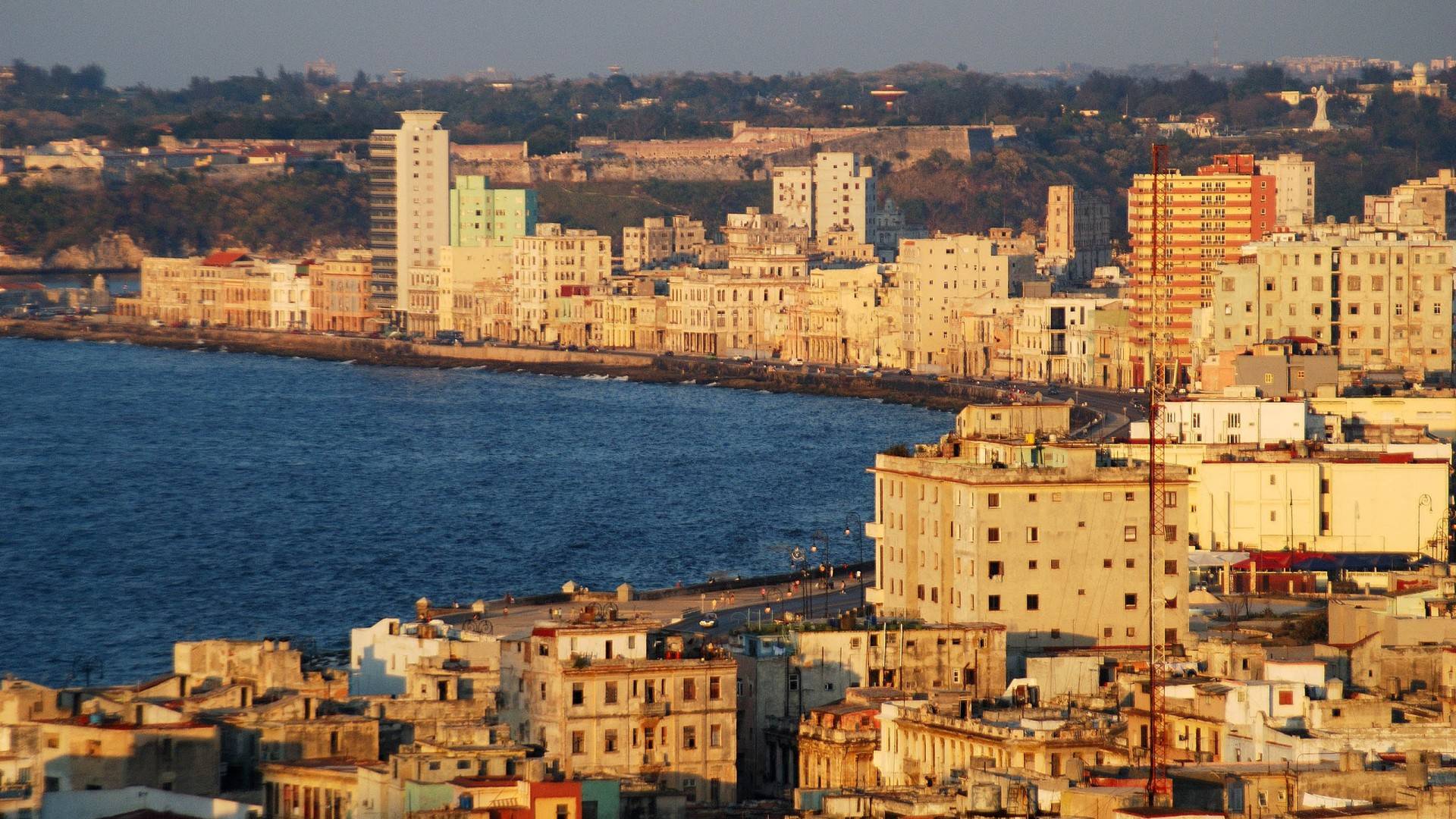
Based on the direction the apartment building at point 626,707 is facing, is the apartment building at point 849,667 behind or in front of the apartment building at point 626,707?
behind

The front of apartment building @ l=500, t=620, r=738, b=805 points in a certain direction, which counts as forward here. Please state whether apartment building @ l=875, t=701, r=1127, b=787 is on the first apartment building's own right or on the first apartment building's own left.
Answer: on the first apartment building's own left

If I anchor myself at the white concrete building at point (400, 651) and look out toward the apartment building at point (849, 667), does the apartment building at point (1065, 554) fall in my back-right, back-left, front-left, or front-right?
front-left

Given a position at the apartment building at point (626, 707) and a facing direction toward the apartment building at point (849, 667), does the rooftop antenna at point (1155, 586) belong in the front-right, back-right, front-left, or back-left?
front-right

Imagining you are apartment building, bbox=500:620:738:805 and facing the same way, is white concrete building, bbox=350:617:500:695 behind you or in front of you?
behind

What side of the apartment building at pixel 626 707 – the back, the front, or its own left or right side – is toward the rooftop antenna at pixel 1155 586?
left

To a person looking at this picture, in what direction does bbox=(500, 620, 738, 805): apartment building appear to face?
facing the viewer

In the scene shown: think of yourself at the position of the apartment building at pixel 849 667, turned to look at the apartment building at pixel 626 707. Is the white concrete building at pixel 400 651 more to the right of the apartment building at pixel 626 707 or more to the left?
right

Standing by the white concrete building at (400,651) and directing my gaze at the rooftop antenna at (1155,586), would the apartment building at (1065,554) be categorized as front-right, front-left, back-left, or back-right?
front-left

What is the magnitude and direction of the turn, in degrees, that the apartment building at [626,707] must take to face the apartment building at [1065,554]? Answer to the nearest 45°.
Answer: approximately 135° to its left
